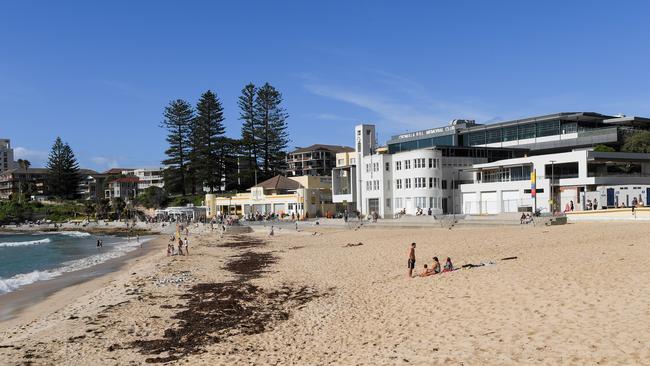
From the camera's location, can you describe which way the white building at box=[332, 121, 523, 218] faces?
facing the viewer and to the left of the viewer

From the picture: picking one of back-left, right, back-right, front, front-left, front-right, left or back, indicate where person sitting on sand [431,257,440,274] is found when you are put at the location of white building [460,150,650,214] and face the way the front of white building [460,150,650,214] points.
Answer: front-left

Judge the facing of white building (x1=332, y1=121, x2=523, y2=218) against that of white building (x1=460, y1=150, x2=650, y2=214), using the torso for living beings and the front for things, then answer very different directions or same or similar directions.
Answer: same or similar directions

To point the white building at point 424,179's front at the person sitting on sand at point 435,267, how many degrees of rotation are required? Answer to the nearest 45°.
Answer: approximately 45° to its left

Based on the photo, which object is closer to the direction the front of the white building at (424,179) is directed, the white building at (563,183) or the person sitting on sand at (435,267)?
the person sitting on sand

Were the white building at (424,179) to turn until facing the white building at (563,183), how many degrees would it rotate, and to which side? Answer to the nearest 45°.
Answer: approximately 90° to its left

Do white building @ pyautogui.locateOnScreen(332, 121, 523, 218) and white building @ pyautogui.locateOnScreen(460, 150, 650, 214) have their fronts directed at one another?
no

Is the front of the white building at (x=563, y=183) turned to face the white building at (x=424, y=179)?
no

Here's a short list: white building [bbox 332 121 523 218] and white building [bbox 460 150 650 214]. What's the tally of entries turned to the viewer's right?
0
